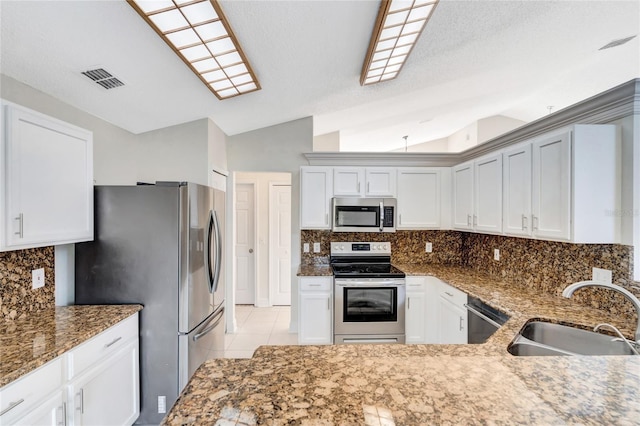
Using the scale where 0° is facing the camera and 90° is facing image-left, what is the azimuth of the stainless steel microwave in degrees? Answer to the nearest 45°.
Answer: approximately 0°

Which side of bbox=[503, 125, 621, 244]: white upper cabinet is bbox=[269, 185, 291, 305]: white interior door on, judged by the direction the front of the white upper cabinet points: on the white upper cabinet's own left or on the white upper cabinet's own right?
on the white upper cabinet's own right

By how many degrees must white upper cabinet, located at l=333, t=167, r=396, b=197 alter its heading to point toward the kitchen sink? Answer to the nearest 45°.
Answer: approximately 45° to its left

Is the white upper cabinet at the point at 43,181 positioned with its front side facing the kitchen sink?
yes

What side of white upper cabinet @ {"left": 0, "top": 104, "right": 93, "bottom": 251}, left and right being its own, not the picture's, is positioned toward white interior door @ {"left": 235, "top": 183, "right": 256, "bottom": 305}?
left

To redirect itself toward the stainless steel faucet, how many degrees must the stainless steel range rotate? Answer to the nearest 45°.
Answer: approximately 45° to its left

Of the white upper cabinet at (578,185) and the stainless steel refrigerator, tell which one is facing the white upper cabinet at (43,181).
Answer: the white upper cabinet at (578,185)

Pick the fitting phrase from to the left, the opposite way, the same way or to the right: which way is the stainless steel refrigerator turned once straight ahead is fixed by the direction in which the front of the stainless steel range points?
to the left

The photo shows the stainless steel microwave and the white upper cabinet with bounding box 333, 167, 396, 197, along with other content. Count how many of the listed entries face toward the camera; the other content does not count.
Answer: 2
